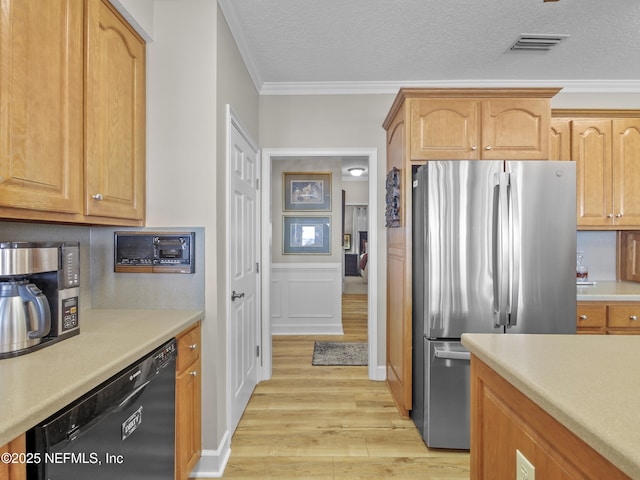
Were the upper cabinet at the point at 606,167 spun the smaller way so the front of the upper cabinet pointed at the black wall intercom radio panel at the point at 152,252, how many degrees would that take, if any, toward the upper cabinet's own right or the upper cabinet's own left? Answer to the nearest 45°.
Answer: approximately 45° to the upper cabinet's own right

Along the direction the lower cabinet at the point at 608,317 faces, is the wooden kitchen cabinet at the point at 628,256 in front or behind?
behind

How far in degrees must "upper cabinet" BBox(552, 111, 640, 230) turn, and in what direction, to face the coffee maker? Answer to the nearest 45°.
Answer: approximately 45° to its right

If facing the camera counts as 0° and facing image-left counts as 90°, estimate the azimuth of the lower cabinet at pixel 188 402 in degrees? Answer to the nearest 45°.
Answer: approximately 270°
